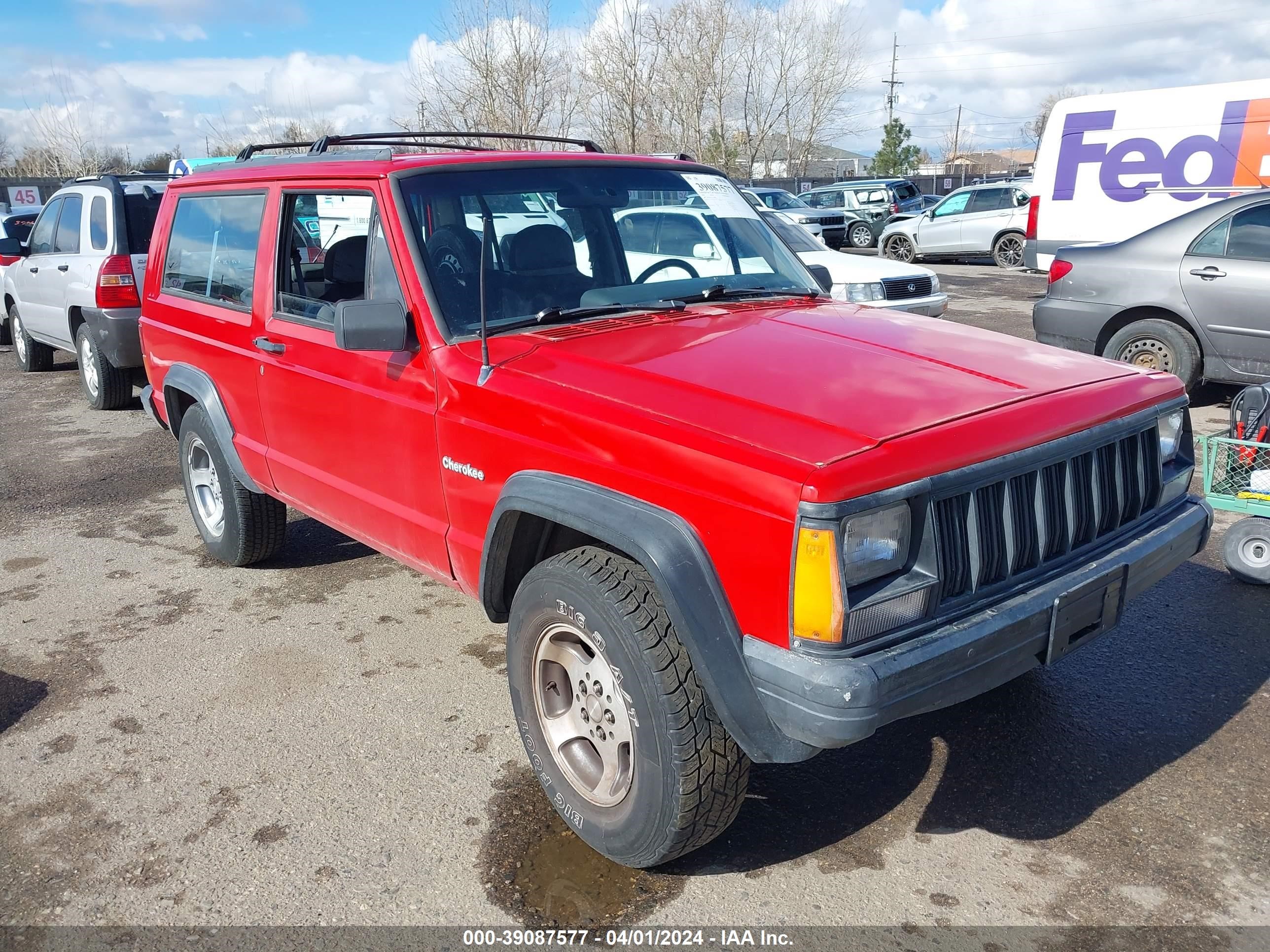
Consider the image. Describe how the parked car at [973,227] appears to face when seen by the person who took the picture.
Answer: facing to the left of the viewer

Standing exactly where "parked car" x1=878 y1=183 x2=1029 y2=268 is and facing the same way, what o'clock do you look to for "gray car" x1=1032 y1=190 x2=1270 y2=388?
The gray car is roughly at 9 o'clock from the parked car.

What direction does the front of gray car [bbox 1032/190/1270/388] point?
to the viewer's right

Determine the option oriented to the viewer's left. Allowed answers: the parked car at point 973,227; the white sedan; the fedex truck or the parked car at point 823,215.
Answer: the parked car at point 973,227

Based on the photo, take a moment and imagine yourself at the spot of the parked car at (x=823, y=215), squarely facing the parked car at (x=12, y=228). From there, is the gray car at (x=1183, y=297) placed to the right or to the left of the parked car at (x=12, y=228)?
left

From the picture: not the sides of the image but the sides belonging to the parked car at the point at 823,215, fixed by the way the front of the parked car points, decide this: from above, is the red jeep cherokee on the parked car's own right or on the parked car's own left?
on the parked car's own right

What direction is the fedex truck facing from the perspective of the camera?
to the viewer's right
